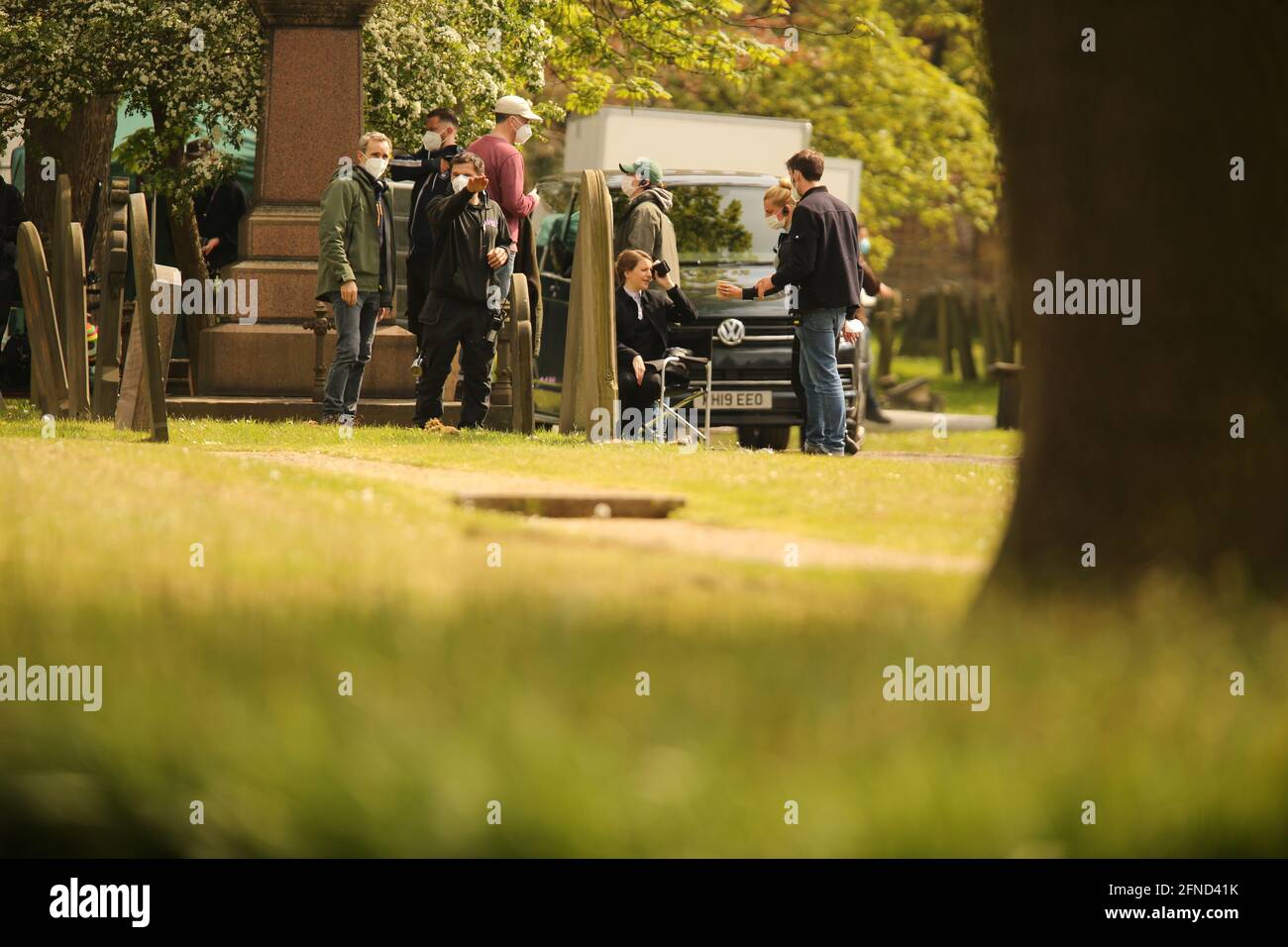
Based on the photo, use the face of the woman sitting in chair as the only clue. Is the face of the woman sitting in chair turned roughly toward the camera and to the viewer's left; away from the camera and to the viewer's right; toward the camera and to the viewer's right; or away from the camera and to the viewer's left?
toward the camera and to the viewer's right

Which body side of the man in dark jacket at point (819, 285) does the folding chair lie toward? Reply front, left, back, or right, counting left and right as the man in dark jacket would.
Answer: front

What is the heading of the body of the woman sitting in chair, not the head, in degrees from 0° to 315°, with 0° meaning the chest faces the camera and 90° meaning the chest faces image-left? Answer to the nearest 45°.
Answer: approximately 45°

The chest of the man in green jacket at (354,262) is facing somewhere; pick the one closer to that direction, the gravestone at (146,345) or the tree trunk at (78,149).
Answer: the gravestone

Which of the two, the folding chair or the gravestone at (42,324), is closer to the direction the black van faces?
the folding chair

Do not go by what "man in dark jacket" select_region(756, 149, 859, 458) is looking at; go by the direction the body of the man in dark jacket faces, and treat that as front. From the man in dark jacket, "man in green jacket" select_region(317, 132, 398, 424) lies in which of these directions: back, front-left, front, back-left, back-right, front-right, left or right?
front-left

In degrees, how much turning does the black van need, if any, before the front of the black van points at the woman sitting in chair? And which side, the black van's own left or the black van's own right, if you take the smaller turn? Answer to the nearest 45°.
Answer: approximately 45° to the black van's own right

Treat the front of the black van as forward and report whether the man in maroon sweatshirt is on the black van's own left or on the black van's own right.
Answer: on the black van's own right

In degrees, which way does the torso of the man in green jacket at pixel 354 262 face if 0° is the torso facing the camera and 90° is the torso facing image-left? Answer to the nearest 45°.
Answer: approximately 315°

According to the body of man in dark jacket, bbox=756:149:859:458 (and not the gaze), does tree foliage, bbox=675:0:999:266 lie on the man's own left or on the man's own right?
on the man's own right
